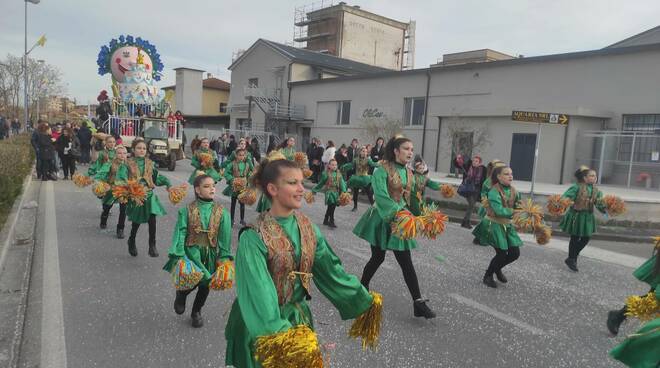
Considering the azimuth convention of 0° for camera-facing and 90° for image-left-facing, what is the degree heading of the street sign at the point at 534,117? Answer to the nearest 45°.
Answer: approximately 0°

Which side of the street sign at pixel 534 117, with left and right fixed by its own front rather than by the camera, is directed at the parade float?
right

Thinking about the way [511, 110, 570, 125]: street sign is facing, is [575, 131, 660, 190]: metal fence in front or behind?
behind

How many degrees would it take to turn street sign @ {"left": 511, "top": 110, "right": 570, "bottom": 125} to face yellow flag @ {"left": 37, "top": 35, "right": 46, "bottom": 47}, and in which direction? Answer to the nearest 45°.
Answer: approximately 90° to its right
